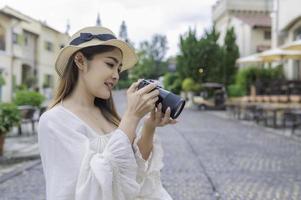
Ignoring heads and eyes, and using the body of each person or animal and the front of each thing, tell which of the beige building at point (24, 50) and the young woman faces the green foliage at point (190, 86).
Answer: the beige building

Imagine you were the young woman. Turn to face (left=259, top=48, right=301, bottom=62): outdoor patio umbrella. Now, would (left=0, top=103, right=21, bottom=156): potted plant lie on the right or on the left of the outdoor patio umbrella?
left

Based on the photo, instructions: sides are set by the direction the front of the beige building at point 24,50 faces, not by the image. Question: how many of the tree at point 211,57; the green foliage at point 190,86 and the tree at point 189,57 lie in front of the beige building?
3

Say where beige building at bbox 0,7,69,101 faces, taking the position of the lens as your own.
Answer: facing the viewer and to the right of the viewer

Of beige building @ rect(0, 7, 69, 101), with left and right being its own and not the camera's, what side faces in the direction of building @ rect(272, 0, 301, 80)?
front

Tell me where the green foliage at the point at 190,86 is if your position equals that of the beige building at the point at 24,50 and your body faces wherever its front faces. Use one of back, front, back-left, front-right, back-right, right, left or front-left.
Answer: front

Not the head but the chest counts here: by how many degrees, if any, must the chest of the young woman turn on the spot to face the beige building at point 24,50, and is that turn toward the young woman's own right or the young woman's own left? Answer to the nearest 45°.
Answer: approximately 135° to the young woman's own left

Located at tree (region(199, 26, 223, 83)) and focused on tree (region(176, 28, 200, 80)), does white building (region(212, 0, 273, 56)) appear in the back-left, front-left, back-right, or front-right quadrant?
back-right

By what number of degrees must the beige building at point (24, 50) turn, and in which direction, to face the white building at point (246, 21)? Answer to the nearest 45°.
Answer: approximately 45° to its left

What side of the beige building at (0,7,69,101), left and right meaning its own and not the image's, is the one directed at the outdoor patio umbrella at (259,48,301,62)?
front

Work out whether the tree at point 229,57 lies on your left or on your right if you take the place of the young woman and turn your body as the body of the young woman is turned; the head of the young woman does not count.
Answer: on your left

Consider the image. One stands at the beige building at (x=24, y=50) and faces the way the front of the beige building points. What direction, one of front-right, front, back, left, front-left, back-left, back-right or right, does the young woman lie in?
front-right

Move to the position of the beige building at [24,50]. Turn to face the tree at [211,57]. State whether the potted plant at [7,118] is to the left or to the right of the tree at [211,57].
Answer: right

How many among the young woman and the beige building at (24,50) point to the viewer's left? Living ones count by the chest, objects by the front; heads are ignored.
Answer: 0

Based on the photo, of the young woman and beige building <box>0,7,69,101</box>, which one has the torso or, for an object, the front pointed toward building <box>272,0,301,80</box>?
the beige building
